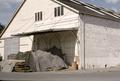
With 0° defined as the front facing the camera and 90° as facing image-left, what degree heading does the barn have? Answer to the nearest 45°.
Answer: approximately 45°

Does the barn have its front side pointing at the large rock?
yes
